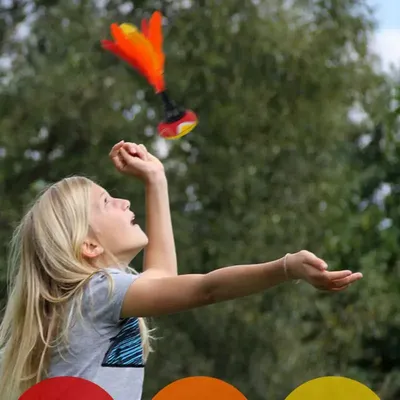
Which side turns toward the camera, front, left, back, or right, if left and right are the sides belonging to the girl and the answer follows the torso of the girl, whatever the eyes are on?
right

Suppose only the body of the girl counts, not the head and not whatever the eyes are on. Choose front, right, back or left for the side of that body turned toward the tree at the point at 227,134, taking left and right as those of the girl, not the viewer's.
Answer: left

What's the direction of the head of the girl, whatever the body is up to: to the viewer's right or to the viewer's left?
to the viewer's right
